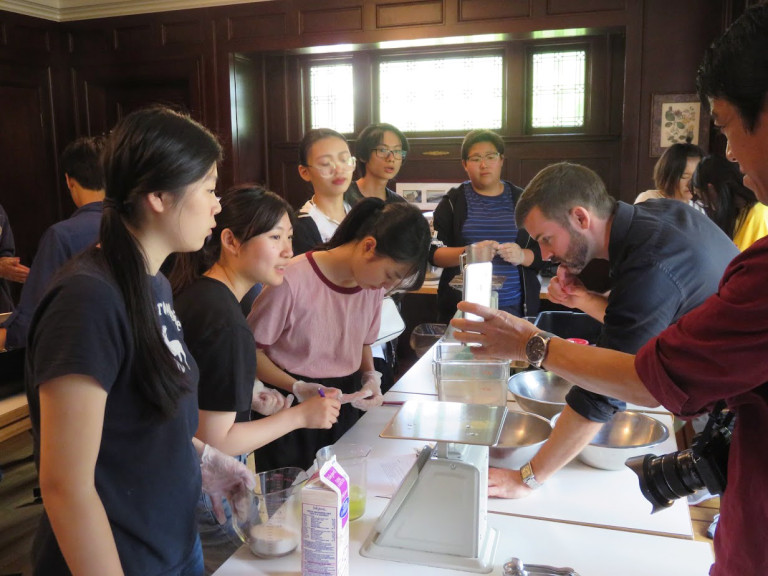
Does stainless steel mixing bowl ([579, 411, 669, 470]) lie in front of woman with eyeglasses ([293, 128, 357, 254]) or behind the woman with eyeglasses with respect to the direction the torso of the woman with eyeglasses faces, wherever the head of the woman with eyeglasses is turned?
in front

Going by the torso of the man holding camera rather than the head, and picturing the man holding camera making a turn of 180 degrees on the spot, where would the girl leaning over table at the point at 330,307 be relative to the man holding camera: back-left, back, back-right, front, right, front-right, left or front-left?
back-left

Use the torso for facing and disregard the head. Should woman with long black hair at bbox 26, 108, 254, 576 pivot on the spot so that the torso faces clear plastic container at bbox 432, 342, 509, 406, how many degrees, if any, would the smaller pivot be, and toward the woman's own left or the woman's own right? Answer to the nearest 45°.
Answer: approximately 45° to the woman's own left

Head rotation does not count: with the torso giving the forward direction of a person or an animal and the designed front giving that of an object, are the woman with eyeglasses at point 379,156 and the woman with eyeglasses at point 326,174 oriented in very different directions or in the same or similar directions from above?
same or similar directions

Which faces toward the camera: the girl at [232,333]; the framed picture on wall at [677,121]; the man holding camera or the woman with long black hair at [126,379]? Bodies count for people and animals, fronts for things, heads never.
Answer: the framed picture on wall

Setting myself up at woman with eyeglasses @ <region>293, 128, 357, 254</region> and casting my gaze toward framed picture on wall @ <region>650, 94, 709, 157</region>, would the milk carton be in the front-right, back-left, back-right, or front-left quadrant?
back-right

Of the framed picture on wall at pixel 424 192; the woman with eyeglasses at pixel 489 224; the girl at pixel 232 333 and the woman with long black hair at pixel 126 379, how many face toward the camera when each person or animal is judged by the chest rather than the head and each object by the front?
2

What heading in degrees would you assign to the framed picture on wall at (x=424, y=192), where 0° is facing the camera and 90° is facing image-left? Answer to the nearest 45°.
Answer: approximately 0°

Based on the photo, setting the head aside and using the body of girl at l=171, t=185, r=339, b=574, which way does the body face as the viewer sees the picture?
to the viewer's right

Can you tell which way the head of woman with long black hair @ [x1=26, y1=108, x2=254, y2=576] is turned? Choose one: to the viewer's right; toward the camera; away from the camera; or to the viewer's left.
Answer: to the viewer's right

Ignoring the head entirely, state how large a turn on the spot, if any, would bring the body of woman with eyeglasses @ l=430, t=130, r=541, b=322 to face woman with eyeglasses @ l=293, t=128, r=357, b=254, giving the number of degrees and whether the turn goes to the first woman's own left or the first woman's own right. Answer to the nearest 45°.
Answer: approximately 45° to the first woman's own right

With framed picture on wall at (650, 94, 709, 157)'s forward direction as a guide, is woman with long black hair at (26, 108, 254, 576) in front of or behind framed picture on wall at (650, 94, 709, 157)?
in front

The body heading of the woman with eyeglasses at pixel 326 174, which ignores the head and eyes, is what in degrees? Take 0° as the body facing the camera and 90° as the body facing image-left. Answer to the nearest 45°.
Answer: approximately 315°

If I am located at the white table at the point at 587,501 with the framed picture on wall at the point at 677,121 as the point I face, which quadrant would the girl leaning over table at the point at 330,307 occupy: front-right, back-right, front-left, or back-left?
front-left

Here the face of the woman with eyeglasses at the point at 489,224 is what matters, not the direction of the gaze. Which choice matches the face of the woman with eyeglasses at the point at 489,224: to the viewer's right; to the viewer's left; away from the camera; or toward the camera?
toward the camera

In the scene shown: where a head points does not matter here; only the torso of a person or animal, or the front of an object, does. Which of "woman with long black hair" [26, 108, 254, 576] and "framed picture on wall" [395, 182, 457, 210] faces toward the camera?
the framed picture on wall

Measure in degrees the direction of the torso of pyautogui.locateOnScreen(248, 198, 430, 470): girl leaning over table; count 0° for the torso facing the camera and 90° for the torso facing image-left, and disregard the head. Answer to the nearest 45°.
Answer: approximately 315°

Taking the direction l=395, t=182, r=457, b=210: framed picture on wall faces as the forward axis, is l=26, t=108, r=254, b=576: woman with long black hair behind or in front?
in front

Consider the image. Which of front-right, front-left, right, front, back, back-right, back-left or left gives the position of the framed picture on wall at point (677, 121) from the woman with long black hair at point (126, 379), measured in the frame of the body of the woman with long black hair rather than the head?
front-left

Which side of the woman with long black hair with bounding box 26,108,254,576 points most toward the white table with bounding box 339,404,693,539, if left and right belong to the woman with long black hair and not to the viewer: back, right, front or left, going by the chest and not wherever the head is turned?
front

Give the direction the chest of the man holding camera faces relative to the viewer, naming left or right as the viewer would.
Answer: facing to the left of the viewer

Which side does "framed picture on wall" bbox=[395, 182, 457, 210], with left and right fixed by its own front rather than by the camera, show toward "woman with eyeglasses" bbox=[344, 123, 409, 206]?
front
